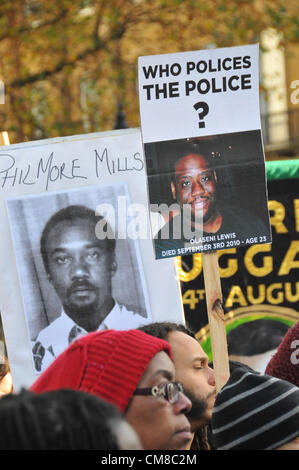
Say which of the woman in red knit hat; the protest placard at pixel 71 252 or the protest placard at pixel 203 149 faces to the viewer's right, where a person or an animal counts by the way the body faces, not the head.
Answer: the woman in red knit hat

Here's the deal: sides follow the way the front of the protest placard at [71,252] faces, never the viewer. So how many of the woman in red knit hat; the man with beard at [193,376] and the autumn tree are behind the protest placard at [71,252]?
1

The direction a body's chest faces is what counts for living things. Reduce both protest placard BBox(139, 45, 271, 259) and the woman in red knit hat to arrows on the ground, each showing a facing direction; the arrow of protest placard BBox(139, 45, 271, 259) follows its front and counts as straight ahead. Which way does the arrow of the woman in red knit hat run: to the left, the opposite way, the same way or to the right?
to the left

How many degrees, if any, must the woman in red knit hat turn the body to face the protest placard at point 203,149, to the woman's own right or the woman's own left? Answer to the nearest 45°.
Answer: approximately 90° to the woman's own left

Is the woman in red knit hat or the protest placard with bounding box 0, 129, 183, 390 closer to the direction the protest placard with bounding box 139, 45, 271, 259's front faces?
the woman in red knit hat

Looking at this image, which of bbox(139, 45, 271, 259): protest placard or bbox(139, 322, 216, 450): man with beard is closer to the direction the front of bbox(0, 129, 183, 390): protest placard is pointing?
the man with beard

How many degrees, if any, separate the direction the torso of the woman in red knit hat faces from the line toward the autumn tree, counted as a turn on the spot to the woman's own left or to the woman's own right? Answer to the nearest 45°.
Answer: approximately 90° to the woman's own left

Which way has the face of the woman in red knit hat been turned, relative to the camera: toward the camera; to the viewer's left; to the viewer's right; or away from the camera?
to the viewer's right

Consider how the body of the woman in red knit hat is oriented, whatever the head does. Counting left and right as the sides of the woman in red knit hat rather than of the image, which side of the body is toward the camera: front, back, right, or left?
right

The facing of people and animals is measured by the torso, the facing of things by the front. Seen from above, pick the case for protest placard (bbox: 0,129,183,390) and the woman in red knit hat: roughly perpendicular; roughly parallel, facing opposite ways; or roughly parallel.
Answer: roughly perpendicular

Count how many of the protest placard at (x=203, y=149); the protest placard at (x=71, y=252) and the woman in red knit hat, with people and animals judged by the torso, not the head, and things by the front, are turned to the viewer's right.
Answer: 1

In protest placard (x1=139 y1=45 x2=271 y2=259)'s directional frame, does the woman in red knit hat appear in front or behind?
in front

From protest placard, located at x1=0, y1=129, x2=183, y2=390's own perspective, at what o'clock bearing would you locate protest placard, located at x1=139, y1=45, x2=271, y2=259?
protest placard, located at x1=139, y1=45, x2=271, y2=259 is roughly at 10 o'clock from protest placard, located at x1=0, y1=129, x2=183, y2=390.
